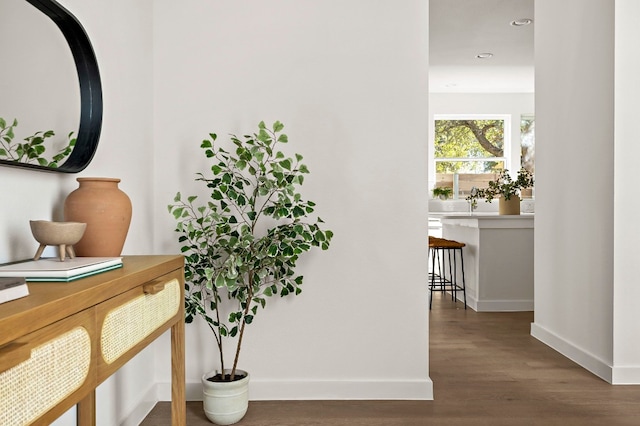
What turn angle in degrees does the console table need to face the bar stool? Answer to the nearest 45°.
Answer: approximately 90° to its left

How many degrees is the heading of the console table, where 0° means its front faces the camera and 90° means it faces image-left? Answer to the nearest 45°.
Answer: approximately 315°

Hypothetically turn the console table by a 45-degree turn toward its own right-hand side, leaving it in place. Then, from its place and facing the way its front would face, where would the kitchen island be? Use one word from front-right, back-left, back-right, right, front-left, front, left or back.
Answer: back-left

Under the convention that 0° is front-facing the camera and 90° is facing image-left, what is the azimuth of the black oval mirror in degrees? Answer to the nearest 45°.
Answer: approximately 315°

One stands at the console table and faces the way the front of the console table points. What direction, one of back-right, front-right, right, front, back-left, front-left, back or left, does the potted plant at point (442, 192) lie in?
left

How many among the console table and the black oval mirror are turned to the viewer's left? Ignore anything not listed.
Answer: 0

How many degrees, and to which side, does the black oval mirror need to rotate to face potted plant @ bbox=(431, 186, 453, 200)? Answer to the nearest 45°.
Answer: approximately 90° to its left

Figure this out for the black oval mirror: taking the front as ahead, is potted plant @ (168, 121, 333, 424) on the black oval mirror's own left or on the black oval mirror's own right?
on the black oval mirror's own left
